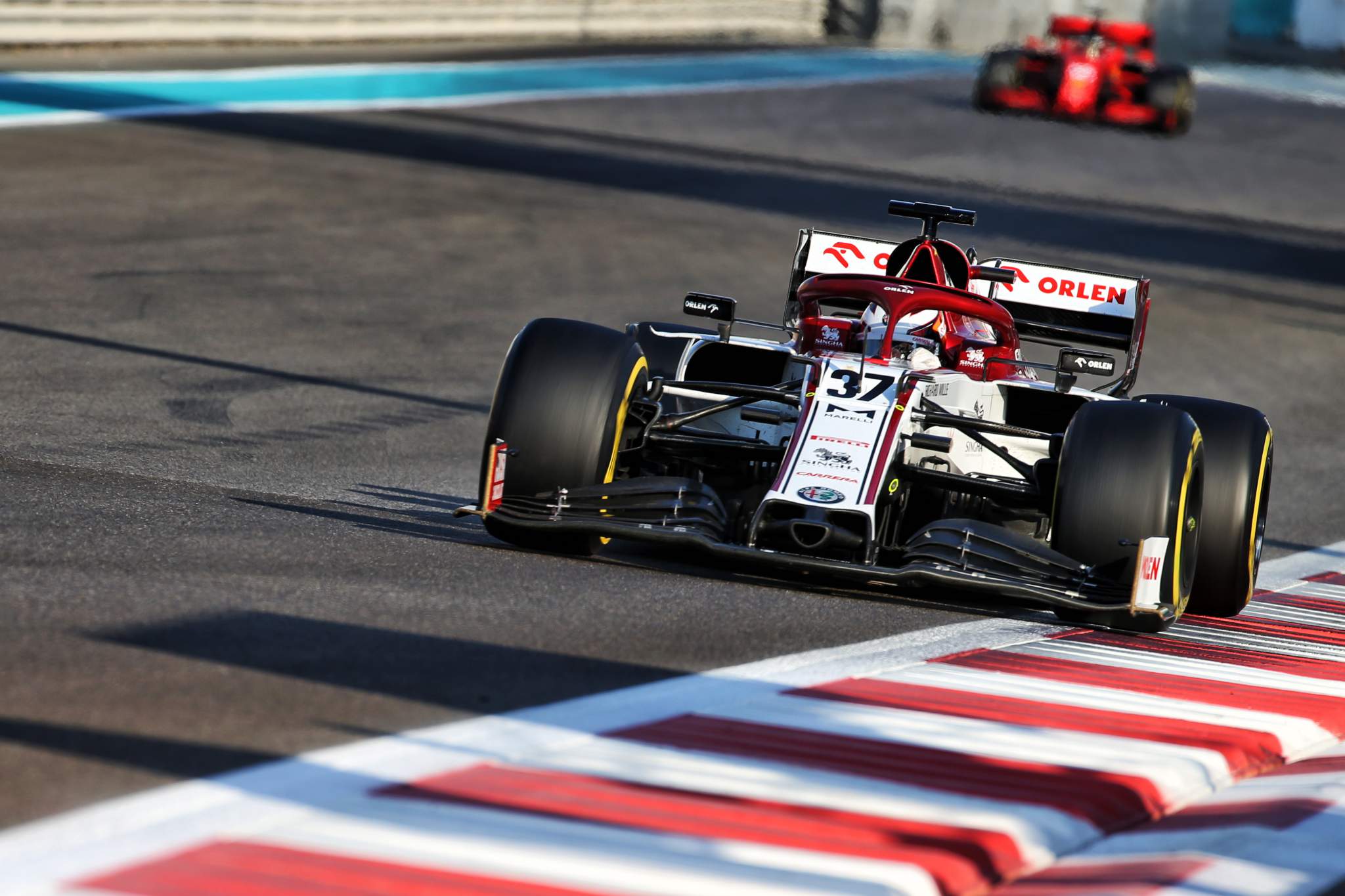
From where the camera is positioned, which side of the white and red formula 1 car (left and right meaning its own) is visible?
front

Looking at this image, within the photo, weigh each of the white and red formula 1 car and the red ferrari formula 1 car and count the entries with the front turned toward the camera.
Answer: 2

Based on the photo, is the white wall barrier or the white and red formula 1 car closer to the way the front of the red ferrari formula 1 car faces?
the white and red formula 1 car

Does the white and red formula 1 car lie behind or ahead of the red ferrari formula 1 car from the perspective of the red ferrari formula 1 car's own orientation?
ahead

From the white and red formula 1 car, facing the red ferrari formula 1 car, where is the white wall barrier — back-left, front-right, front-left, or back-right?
front-left

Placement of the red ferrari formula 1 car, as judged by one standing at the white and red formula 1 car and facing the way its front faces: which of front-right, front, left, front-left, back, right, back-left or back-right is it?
back

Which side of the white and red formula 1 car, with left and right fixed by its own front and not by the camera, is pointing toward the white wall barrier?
back

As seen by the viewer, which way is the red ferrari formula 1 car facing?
toward the camera

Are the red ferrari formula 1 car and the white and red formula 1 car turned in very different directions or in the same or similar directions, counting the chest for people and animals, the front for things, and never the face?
same or similar directions

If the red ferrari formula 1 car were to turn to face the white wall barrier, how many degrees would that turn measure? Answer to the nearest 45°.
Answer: approximately 90° to its right
